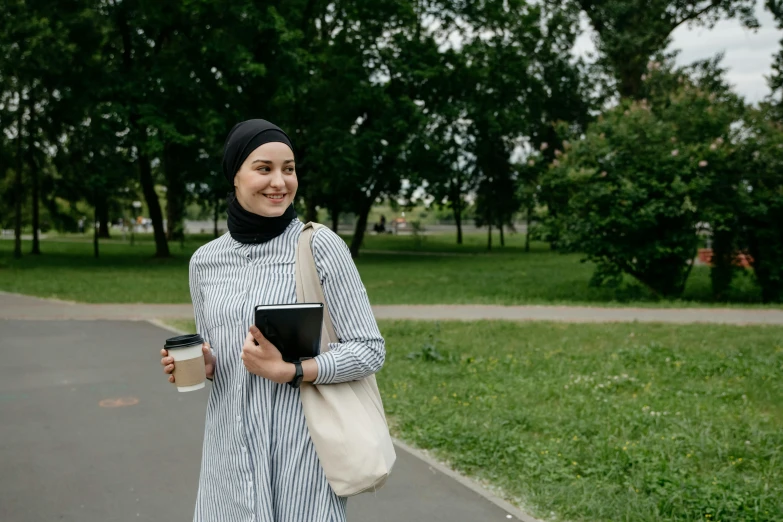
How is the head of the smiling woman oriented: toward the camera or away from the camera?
toward the camera

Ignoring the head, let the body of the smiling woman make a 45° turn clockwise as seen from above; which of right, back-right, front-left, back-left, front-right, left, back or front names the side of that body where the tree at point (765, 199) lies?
back

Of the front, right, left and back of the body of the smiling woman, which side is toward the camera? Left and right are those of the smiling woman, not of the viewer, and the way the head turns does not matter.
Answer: front

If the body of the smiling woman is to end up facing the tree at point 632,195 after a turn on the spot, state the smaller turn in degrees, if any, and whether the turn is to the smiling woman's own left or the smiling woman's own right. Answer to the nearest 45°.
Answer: approximately 135° to the smiling woman's own left
